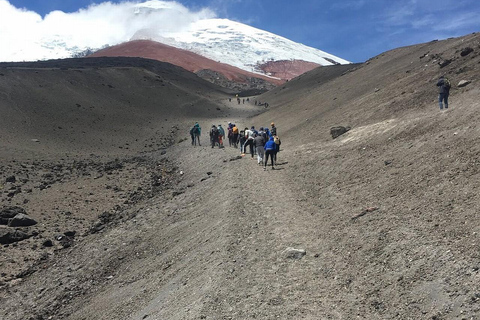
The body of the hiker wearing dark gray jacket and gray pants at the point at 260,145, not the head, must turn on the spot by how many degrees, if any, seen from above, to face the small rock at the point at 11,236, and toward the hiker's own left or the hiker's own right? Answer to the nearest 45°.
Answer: approximately 135° to the hiker's own left

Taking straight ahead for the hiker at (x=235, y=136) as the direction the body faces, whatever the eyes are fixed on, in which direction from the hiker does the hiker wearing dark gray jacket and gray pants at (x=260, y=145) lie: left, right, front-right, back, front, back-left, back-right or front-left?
back

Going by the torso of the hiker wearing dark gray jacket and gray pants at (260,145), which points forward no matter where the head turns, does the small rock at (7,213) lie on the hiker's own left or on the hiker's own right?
on the hiker's own left

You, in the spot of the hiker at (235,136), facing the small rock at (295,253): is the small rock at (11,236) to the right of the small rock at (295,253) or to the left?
right

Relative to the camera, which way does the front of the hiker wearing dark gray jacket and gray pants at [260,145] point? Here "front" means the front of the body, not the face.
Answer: away from the camera

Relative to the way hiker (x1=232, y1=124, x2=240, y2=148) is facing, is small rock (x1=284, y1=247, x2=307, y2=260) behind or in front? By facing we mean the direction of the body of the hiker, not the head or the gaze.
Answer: behind

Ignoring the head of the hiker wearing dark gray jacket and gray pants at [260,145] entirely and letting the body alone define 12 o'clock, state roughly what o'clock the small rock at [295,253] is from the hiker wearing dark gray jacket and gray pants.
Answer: The small rock is roughly at 6 o'clock from the hiker wearing dark gray jacket and gray pants.

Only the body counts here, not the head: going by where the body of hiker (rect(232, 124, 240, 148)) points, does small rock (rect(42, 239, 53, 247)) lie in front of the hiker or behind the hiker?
behind

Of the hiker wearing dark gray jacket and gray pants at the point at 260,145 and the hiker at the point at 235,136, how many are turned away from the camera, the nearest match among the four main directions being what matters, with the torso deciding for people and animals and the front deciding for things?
2

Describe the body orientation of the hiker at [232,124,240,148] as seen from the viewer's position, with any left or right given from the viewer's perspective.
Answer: facing away from the viewer

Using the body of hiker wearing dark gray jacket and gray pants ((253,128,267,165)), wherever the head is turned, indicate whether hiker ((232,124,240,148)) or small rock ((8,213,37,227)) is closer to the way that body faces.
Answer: the hiker

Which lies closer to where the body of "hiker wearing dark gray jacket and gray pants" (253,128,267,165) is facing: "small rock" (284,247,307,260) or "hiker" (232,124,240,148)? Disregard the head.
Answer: the hiker
